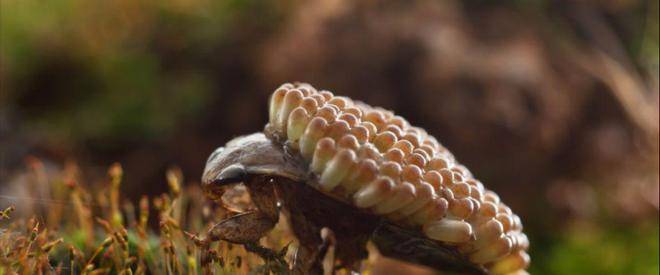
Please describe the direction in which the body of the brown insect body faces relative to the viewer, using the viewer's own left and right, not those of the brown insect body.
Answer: facing to the left of the viewer
